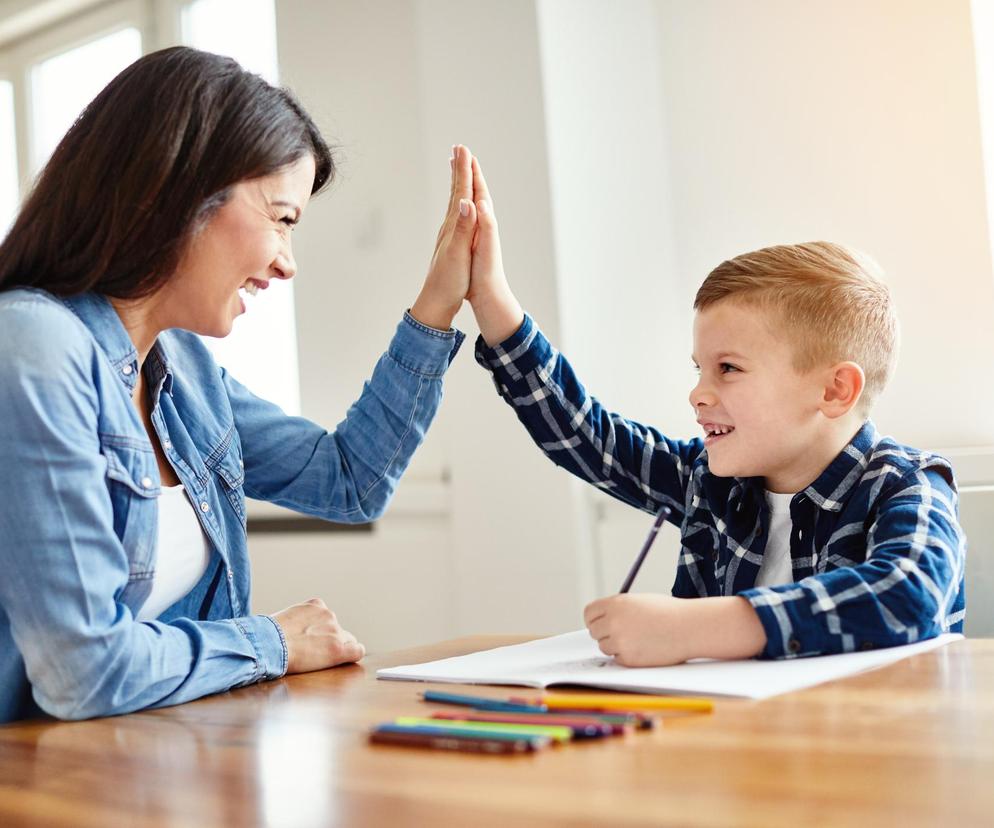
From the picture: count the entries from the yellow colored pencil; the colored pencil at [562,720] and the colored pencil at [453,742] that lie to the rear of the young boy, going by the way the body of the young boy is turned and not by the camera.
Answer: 0

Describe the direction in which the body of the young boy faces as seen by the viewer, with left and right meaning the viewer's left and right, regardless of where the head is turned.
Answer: facing the viewer and to the left of the viewer

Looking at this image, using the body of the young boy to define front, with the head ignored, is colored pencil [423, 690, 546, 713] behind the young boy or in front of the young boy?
in front

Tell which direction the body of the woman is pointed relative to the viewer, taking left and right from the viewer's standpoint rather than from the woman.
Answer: facing the viewer and to the right of the viewer

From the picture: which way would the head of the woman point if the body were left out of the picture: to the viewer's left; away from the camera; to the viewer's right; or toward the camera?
to the viewer's right

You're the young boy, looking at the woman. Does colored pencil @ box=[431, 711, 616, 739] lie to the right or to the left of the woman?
left

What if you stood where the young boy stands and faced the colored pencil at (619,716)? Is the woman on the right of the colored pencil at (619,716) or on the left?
right

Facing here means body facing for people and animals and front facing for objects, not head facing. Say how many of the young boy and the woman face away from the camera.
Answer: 0

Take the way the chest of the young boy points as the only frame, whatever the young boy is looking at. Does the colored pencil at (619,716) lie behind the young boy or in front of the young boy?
in front

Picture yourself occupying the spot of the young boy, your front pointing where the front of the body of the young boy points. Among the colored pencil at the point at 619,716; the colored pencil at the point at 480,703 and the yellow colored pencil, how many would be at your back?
0

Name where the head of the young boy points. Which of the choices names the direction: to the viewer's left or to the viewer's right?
to the viewer's left

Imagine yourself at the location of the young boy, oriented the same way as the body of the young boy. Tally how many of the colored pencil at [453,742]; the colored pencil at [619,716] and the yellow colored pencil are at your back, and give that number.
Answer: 0
